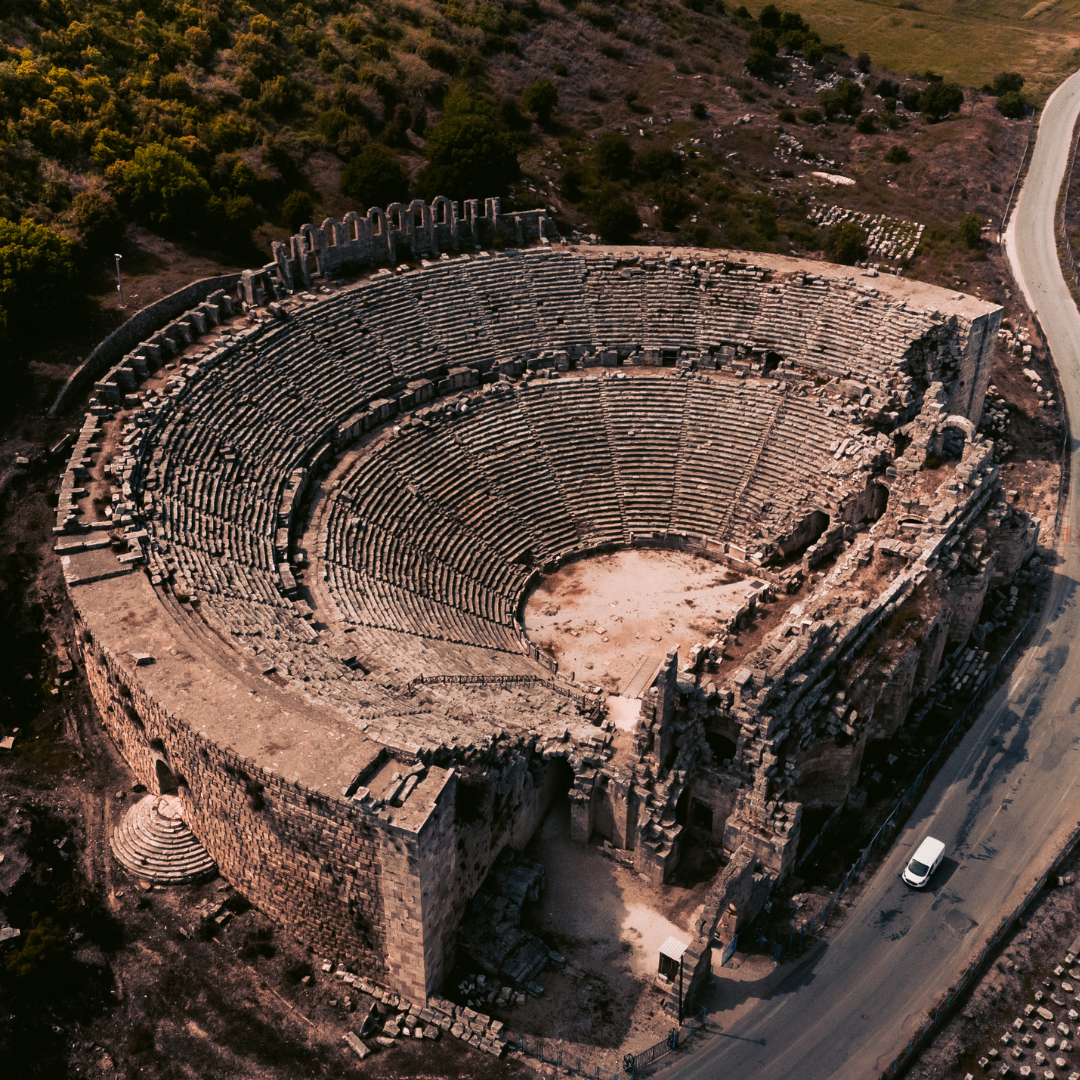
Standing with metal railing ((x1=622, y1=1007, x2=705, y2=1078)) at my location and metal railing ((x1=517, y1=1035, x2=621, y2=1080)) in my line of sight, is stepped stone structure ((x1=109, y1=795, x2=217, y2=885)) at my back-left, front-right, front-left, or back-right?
front-right

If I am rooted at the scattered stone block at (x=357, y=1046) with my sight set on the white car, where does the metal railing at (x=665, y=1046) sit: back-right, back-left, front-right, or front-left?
front-right

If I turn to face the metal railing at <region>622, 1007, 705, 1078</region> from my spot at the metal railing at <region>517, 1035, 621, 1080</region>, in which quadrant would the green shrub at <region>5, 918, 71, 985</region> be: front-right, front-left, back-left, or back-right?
back-left

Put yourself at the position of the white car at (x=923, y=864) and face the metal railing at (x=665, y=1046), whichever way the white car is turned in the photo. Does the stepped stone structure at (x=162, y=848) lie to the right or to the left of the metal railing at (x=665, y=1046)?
right

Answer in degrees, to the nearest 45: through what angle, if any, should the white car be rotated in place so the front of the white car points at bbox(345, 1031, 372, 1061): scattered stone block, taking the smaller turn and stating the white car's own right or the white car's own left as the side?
0° — it already faces it

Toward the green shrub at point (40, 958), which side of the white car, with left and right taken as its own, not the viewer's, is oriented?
front

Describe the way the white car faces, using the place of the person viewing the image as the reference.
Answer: facing the viewer and to the left of the viewer

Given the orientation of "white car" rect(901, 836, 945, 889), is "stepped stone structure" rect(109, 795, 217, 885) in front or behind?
in front
